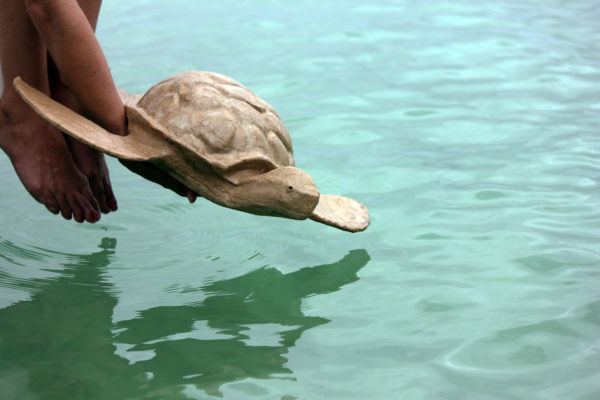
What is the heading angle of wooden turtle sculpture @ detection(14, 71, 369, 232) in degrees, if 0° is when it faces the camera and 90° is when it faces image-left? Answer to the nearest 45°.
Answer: approximately 315°
